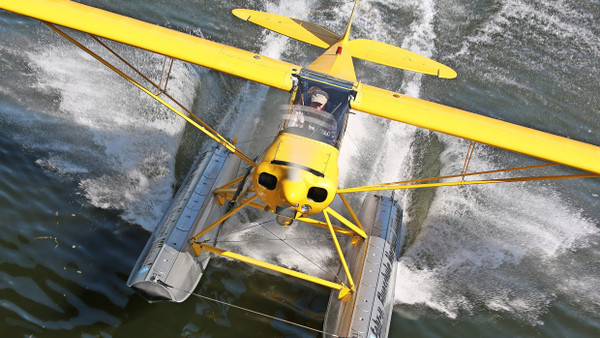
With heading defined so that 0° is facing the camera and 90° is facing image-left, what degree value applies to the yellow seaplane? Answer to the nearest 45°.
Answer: approximately 0°
